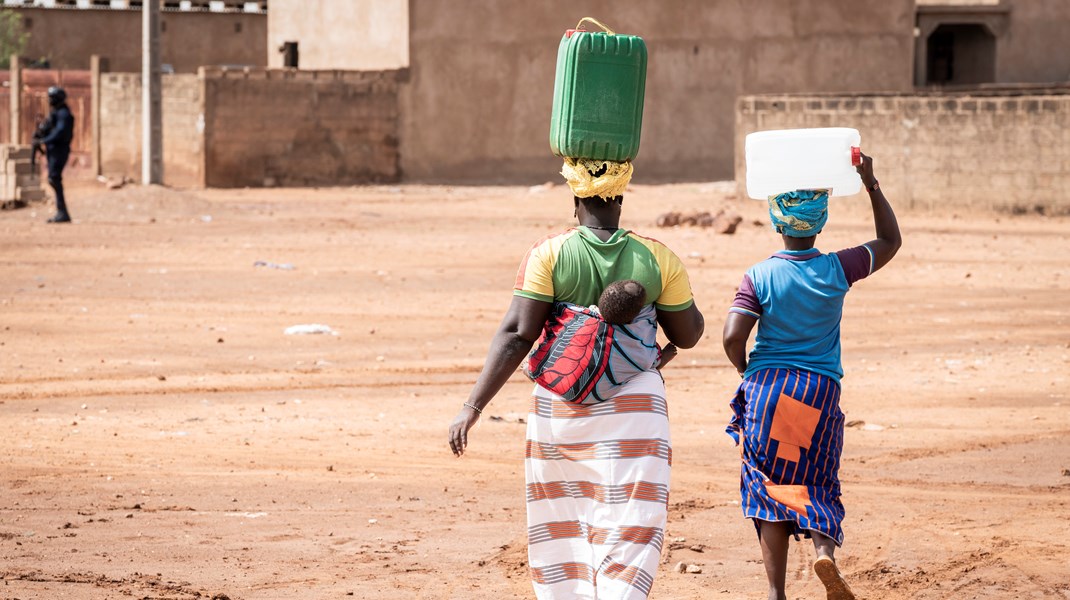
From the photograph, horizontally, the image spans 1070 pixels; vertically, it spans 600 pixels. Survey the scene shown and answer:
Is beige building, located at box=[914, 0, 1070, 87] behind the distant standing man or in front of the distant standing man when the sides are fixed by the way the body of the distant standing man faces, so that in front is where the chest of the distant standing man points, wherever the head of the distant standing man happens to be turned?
behind

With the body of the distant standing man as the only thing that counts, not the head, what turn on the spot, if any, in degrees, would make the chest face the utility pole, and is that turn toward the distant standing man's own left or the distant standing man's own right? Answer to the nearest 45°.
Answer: approximately 90° to the distant standing man's own right

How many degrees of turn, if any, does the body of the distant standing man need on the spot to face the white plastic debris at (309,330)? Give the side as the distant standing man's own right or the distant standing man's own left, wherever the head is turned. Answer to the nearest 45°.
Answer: approximately 90° to the distant standing man's own left

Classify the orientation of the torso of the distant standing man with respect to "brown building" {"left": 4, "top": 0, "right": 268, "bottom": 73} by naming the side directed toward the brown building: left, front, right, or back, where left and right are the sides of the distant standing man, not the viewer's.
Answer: right

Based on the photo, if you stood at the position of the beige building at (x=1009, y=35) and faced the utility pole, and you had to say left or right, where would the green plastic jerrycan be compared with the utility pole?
left

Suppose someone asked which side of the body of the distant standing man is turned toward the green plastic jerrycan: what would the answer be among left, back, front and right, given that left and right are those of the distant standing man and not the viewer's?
left

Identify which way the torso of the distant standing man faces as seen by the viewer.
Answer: to the viewer's left

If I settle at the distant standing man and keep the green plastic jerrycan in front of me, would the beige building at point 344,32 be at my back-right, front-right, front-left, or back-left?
back-left

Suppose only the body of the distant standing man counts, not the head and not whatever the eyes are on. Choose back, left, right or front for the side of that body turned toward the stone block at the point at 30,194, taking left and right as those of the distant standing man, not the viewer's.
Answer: right

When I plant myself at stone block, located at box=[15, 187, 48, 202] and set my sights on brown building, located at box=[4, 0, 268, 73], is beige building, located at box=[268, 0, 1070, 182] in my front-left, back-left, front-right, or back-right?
front-right
